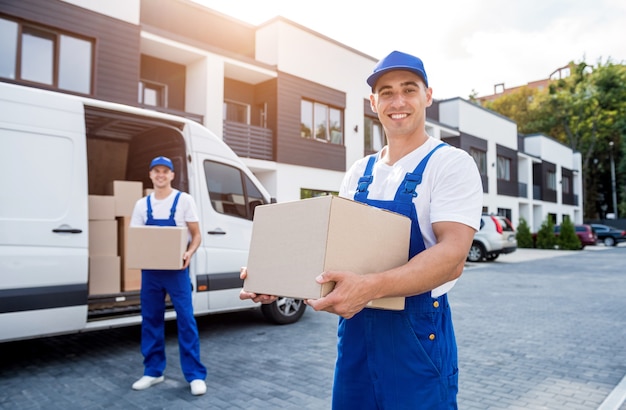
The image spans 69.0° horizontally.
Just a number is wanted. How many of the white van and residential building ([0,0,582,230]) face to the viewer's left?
0

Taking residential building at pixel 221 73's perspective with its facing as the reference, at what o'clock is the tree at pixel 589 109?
The tree is roughly at 9 o'clock from the residential building.

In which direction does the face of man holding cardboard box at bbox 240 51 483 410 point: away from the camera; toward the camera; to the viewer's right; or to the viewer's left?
toward the camera

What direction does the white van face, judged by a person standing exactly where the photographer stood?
facing away from the viewer and to the right of the viewer

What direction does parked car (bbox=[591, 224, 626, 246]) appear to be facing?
to the viewer's left

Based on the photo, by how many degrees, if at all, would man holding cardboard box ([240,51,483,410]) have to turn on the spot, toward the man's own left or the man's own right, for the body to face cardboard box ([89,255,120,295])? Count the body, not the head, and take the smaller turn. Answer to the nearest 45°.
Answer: approximately 90° to the man's own right

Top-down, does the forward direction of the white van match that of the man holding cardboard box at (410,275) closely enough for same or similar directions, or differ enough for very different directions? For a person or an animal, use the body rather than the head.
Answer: very different directions

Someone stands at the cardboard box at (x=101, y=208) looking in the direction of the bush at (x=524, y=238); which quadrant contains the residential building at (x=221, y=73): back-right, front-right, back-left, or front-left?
front-left

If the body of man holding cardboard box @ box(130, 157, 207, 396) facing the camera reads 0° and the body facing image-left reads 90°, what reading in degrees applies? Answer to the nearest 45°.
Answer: approximately 0°

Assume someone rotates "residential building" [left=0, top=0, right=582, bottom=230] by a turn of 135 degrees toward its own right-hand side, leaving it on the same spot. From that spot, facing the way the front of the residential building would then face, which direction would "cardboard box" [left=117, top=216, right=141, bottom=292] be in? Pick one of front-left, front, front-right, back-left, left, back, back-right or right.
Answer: left

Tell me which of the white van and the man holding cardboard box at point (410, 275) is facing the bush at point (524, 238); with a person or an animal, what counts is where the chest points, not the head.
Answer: the white van

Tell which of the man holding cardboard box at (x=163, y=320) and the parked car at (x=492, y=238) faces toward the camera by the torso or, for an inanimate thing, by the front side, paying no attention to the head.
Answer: the man holding cardboard box

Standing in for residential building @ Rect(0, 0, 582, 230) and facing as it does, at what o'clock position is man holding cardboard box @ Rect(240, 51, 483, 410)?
The man holding cardboard box is roughly at 1 o'clock from the residential building.

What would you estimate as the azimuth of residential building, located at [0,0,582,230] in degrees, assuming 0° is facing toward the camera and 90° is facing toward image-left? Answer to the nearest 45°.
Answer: approximately 315°

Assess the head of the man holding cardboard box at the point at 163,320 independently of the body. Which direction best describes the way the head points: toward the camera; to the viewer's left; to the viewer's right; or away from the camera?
toward the camera
